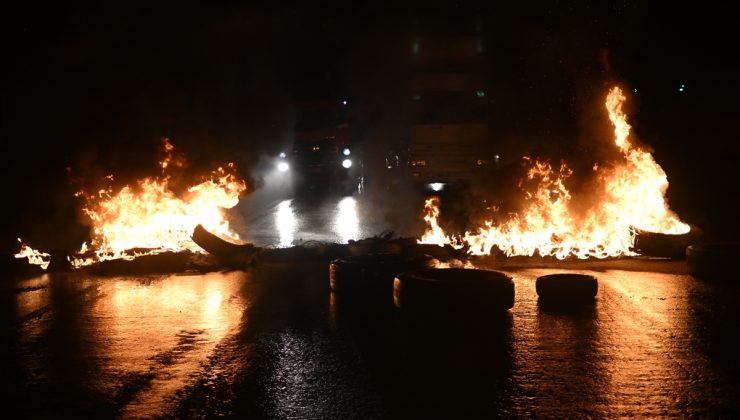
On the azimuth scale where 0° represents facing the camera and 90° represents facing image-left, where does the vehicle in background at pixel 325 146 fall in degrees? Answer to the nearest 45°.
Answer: approximately 0°

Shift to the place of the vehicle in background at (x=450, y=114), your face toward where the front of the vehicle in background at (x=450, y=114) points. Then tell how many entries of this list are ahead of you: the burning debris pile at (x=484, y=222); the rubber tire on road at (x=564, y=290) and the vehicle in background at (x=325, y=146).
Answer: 2

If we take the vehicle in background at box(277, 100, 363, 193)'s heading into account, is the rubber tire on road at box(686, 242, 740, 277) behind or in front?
in front

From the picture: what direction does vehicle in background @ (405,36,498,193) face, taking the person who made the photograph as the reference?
facing the viewer

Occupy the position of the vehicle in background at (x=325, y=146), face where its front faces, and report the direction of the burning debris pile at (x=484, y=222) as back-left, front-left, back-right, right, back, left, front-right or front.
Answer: front

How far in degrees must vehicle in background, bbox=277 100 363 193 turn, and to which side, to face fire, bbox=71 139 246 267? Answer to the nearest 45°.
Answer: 0° — it already faces it

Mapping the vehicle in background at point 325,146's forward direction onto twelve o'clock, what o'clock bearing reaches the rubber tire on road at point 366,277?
The rubber tire on road is roughly at 12 o'clock from the vehicle in background.

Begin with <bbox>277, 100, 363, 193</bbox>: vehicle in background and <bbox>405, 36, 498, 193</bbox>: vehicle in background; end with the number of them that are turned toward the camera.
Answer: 2

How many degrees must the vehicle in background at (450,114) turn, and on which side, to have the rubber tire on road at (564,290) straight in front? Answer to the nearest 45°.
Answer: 0° — it already faces it

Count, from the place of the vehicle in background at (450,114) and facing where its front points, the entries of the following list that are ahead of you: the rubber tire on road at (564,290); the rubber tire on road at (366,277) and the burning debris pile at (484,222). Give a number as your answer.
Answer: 3

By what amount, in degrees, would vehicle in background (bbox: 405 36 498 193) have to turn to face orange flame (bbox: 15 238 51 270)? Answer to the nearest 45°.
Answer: approximately 45° to its right

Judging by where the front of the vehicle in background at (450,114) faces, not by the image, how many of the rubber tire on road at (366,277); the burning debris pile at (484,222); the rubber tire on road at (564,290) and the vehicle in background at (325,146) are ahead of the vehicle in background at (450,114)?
3

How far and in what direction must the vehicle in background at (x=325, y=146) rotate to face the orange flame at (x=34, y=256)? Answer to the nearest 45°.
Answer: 0° — it already faces it
